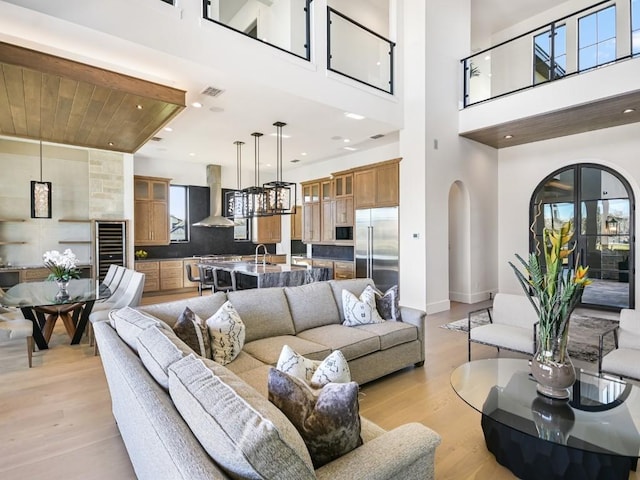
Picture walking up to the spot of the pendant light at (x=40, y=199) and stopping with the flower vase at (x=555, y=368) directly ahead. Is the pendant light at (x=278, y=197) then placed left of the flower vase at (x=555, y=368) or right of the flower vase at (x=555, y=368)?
left

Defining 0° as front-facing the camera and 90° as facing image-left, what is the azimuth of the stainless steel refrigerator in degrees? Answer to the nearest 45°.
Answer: approximately 45°

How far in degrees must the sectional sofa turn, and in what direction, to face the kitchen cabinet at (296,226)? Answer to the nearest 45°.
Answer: approximately 135° to its left

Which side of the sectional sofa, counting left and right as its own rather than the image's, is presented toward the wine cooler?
back

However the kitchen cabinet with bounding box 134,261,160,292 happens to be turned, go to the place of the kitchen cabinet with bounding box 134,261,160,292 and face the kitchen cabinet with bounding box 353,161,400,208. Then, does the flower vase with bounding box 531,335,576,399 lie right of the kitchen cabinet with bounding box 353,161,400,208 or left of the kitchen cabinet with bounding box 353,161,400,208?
right

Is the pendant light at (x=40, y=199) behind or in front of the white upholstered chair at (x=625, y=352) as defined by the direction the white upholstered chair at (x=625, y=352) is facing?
in front

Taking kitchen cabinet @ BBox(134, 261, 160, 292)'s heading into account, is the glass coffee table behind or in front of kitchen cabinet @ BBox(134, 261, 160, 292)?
in front

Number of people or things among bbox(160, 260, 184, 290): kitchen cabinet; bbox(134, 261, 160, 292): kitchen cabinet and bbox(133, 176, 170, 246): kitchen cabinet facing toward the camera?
3

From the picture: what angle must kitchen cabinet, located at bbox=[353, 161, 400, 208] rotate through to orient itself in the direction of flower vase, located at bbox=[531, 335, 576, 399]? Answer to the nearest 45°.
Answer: approximately 45° to its left

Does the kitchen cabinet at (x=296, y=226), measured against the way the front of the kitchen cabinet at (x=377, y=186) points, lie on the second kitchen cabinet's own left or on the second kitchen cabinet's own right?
on the second kitchen cabinet's own right
